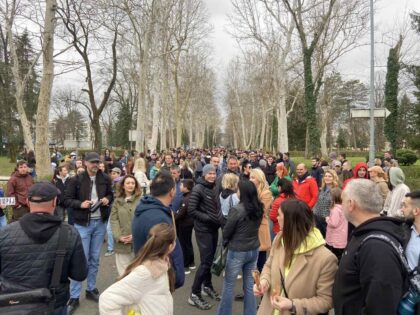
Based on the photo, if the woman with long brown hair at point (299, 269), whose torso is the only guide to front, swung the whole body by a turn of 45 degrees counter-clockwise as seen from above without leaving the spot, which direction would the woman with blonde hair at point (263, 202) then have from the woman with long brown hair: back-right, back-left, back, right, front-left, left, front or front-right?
back

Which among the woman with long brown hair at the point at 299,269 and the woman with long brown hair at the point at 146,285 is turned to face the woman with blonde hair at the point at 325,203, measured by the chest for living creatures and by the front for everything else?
the woman with long brown hair at the point at 146,285

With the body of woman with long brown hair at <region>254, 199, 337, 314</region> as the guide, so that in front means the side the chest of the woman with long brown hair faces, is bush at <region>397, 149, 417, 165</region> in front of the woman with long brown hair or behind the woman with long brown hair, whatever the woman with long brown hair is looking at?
behind

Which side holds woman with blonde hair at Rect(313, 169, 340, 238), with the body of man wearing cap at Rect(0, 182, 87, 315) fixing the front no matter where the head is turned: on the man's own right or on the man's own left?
on the man's own right

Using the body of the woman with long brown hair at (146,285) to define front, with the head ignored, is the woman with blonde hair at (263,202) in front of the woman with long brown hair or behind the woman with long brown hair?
in front

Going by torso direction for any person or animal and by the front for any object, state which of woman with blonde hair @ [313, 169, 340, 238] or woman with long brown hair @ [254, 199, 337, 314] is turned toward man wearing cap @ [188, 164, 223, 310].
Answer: the woman with blonde hair

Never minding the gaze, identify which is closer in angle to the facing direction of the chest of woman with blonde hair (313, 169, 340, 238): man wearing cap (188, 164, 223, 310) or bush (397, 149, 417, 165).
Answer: the man wearing cap

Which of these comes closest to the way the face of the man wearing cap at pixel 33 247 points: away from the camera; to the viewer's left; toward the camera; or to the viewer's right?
away from the camera

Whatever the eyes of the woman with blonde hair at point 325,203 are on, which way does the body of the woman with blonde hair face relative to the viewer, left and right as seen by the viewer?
facing the viewer and to the left of the viewer

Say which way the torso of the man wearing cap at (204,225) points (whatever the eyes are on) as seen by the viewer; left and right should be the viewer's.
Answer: facing the viewer and to the right of the viewer

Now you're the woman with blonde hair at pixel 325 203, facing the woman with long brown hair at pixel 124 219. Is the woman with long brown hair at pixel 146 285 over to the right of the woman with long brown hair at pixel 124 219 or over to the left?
left

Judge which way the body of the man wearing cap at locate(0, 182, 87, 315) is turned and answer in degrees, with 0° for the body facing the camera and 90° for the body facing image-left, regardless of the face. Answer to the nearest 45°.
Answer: approximately 180°
